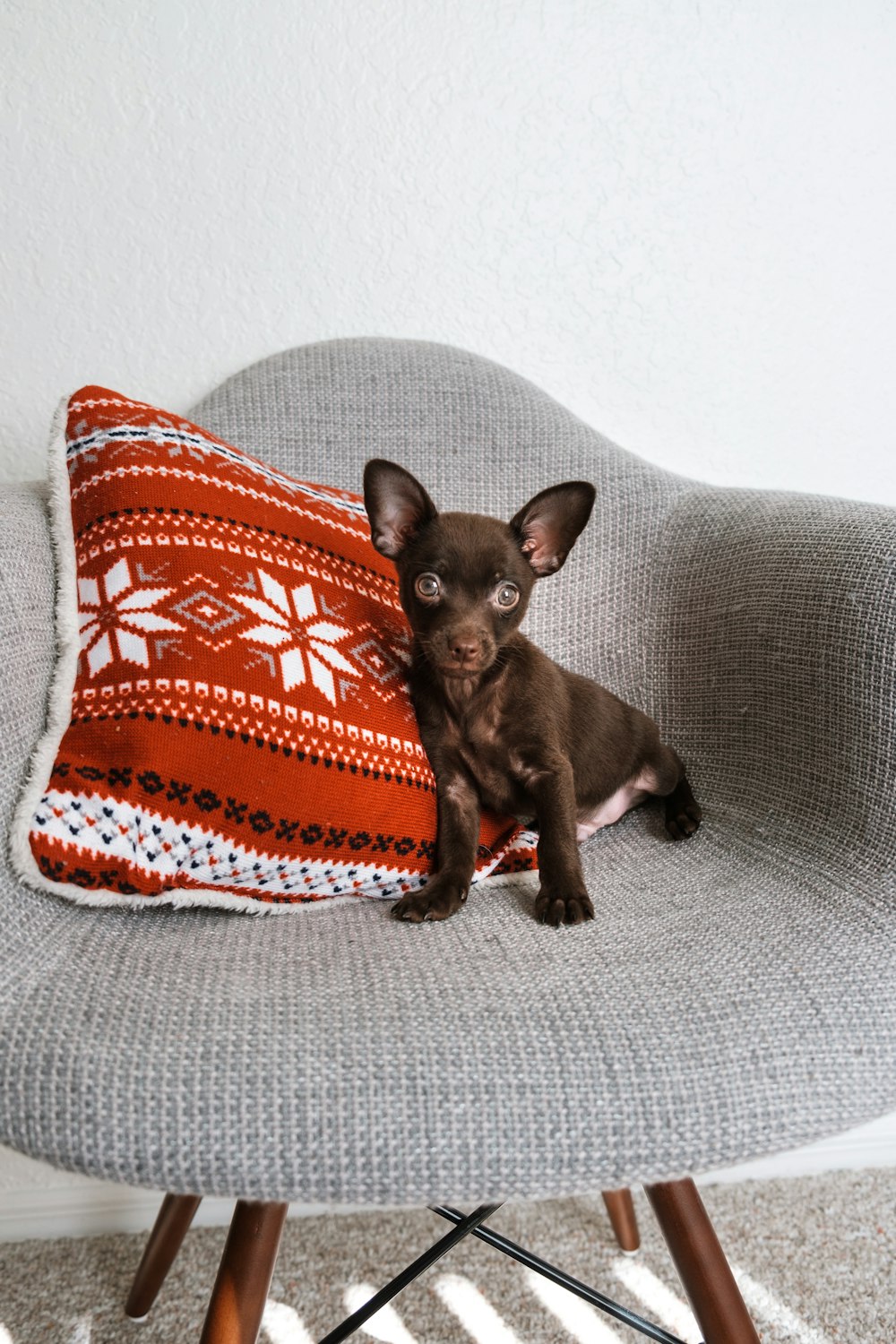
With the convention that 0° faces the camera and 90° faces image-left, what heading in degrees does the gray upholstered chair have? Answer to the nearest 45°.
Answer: approximately 0°
